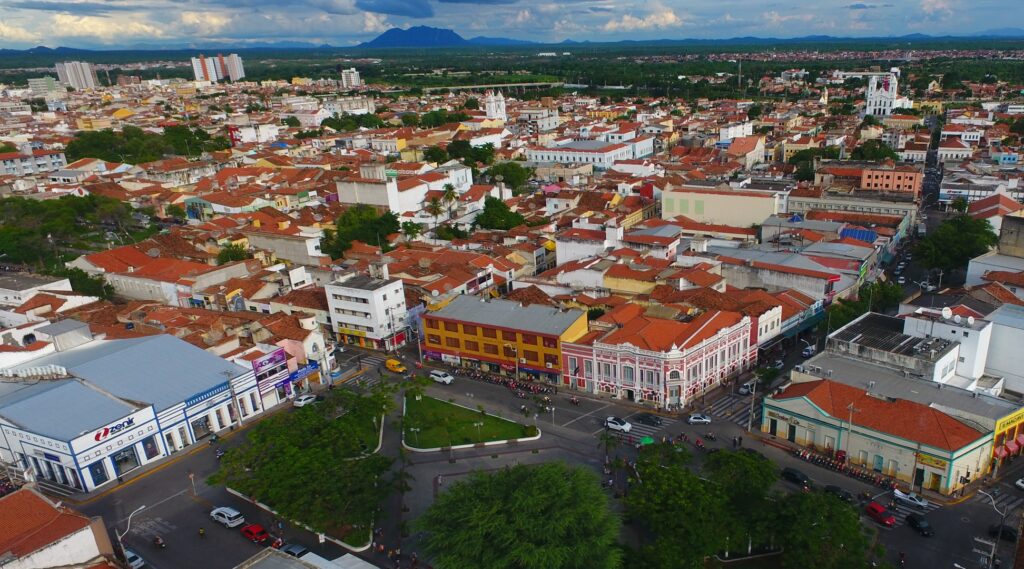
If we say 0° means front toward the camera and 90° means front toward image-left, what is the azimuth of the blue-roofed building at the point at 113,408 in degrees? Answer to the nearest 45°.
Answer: approximately 315°

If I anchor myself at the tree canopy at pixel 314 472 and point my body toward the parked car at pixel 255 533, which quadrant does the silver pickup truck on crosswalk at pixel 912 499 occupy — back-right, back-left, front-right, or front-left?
back-left

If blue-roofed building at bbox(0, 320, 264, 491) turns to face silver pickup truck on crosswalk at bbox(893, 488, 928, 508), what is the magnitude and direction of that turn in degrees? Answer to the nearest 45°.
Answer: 0° — it already faces it

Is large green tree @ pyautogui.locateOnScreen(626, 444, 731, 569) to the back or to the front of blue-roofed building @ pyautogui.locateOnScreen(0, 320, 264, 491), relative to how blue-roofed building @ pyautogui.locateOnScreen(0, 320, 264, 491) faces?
to the front

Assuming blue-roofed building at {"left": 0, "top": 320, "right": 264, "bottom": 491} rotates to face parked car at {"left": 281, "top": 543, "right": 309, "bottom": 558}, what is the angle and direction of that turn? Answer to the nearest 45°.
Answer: approximately 45° to its right

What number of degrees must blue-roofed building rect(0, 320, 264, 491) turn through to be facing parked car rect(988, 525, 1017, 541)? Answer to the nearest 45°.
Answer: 0° — it already faces it
